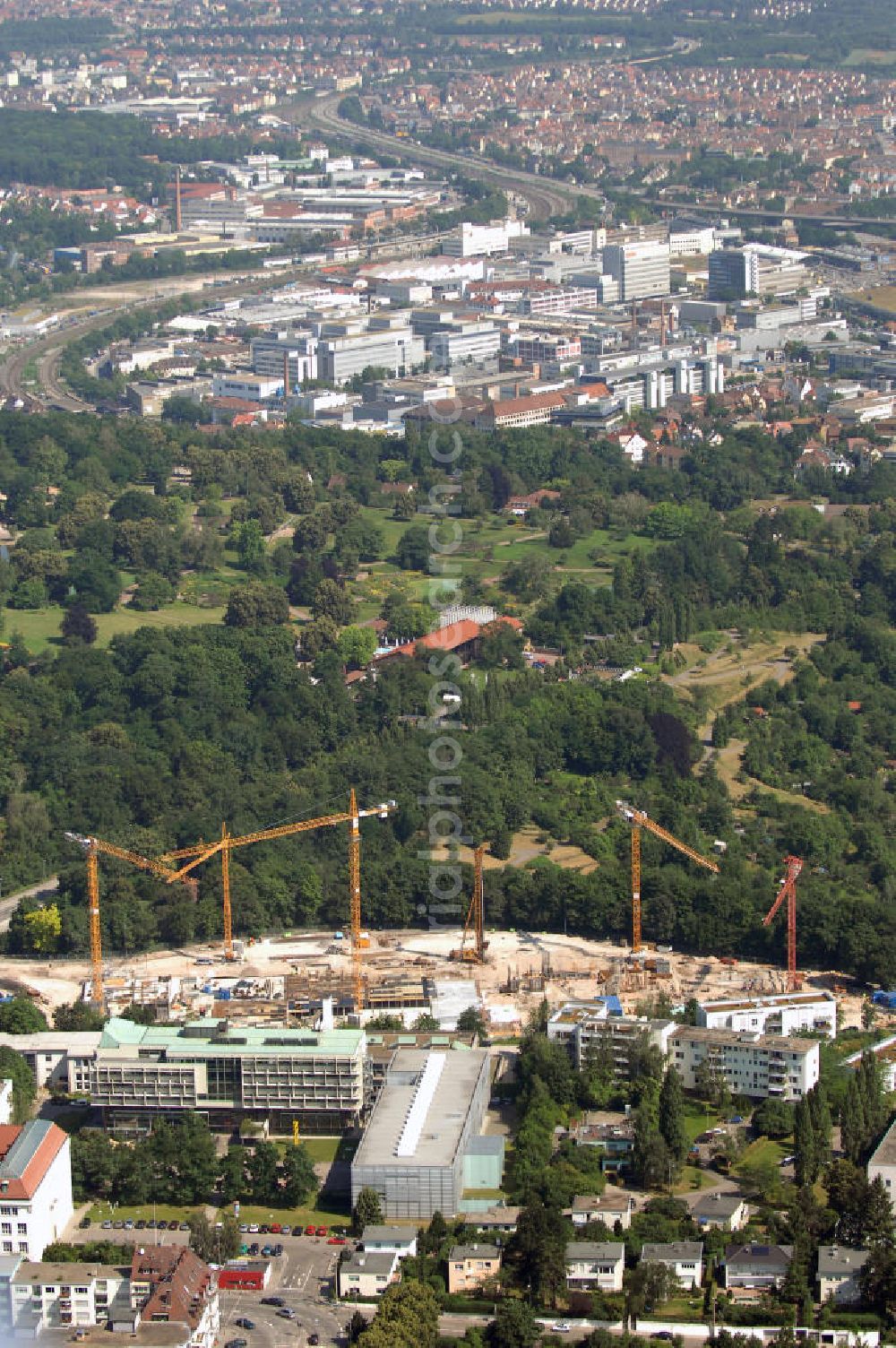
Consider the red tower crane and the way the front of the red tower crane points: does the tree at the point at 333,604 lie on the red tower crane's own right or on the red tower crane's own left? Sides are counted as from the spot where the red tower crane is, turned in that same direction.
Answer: on the red tower crane's own right

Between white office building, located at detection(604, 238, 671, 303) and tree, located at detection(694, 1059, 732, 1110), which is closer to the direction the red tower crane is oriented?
the tree

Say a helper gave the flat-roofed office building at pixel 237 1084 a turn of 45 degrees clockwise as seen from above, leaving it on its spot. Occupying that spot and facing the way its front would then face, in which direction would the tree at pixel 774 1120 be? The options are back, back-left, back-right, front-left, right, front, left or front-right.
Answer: back-left

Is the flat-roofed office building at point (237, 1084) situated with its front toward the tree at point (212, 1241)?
yes

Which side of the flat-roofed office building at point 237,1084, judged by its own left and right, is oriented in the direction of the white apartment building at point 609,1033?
left

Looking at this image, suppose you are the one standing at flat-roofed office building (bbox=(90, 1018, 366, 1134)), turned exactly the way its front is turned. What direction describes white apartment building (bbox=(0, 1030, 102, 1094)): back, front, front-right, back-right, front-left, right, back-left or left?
back-right

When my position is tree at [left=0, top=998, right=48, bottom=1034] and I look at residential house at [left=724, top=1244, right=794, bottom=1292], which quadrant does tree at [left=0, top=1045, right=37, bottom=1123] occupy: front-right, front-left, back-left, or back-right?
front-right

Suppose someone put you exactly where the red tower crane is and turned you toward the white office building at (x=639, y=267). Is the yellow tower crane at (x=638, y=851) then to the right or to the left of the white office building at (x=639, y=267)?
left

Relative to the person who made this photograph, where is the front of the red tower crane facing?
facing the viewer and to the left of the viewer

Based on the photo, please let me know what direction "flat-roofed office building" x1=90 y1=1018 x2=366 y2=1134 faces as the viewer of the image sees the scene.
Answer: facing the viewer

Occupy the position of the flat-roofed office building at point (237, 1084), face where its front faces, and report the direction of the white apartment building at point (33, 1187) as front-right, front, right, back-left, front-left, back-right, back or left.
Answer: front-right

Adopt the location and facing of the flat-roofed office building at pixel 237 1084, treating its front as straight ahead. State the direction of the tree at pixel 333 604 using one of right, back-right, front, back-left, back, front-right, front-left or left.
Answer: back

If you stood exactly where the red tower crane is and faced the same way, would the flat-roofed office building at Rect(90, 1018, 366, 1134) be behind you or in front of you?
in front

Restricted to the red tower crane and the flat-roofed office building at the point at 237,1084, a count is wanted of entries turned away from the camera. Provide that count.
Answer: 0

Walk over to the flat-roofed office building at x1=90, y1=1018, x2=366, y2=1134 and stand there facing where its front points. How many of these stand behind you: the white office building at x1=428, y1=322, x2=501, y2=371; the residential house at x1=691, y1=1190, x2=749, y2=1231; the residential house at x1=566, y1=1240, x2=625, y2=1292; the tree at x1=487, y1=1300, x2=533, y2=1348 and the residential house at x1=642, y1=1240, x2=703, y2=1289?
1
